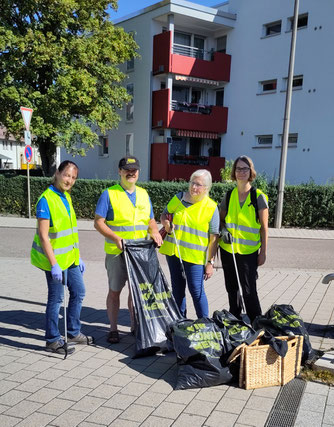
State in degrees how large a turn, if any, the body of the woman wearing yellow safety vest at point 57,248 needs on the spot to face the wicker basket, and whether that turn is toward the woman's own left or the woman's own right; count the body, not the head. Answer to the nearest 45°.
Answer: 0° — they already face it

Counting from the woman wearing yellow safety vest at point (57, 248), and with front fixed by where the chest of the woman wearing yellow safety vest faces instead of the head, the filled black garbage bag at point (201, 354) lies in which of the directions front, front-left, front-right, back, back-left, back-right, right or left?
front

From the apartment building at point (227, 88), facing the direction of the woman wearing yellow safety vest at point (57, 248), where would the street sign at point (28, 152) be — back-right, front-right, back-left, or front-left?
front-right

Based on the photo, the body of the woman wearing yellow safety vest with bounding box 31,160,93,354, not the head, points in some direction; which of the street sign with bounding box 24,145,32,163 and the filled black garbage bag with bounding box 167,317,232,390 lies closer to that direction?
the filled black garbage bag

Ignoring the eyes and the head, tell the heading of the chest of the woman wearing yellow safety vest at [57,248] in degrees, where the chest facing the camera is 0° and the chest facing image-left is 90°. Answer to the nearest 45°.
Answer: approximately 315°

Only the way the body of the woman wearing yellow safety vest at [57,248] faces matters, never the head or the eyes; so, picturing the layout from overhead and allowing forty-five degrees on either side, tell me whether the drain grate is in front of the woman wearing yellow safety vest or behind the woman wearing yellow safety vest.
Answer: in front

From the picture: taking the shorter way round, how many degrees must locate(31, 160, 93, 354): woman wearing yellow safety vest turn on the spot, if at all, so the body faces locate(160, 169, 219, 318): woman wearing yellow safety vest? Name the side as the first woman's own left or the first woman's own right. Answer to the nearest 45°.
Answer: approximately 45° to the first woman's own left

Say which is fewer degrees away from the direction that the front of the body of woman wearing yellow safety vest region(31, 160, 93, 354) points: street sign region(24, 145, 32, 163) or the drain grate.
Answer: the drain grate

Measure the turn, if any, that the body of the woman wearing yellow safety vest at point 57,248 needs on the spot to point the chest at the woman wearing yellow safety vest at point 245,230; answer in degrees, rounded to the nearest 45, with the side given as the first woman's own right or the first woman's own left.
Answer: approximately 45° to the first woman's own left

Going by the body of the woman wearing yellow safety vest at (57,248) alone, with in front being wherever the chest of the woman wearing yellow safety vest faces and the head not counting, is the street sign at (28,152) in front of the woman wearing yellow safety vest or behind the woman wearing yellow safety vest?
behind
